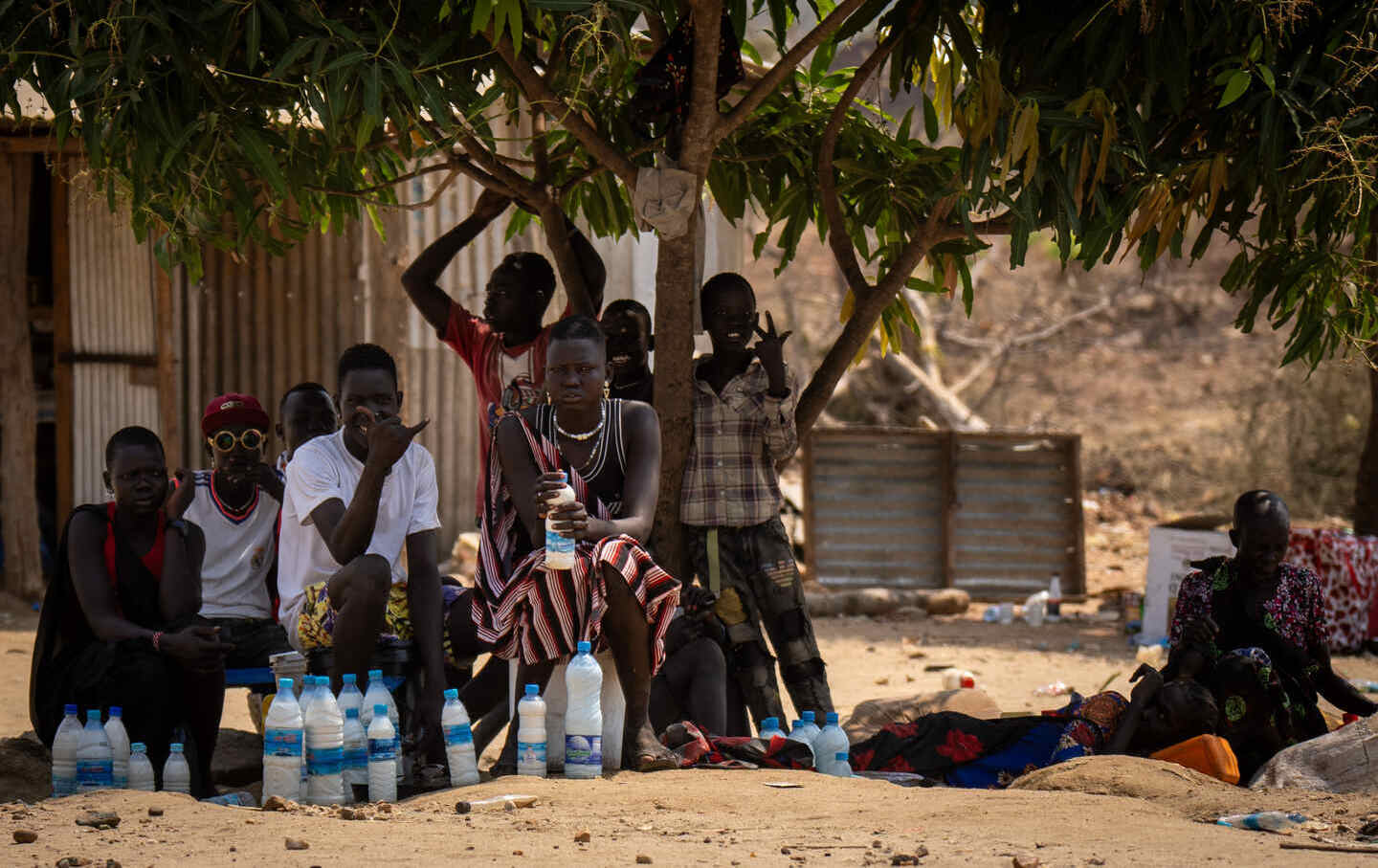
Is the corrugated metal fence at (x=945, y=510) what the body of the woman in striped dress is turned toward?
no

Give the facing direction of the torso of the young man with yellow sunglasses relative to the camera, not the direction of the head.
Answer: toward the camera

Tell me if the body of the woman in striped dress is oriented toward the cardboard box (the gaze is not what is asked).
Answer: no

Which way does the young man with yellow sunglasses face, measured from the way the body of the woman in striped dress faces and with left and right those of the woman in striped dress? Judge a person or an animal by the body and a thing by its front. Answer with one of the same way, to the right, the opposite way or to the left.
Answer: the same way

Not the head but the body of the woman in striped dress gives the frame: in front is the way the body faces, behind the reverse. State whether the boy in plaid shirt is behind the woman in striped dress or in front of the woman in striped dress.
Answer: behind

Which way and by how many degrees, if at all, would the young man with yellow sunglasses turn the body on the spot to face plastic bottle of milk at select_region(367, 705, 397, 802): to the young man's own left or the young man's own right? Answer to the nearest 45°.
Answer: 0° — they already face it

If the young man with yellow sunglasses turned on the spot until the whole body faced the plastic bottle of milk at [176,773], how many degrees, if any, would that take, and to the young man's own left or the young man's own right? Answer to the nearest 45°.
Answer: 0° — they already face it

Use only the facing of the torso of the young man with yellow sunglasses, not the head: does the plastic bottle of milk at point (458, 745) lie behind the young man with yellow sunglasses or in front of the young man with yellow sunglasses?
in front

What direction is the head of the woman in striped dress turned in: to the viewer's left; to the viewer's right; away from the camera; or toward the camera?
toward the camera

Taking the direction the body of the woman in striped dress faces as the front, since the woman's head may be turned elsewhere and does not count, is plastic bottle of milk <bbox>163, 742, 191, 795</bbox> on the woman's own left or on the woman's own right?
on the woman's own right

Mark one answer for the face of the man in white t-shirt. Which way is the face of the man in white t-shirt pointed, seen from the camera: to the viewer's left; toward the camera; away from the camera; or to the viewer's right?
toward the camera

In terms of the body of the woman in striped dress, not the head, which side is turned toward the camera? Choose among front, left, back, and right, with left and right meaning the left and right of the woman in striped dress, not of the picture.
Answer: front

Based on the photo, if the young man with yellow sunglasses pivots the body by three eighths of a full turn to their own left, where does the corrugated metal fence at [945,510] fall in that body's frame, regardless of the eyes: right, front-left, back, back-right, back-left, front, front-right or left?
front

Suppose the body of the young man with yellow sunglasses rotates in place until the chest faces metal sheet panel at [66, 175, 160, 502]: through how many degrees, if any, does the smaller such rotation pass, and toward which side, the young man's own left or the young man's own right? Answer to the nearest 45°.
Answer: approximately 180°

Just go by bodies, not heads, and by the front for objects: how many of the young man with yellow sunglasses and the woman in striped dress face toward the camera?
2

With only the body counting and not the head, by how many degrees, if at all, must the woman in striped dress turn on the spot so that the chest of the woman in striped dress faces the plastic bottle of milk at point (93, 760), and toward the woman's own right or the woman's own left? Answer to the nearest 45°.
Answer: approximately 90° to the woman's own right

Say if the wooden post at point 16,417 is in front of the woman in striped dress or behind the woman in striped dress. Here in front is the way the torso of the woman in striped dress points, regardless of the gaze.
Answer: behind
